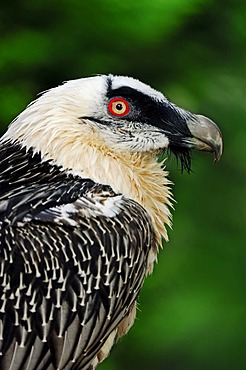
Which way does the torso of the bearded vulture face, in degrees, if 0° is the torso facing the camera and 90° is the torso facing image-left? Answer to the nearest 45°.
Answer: approximately 270°
